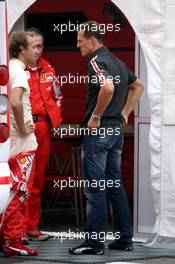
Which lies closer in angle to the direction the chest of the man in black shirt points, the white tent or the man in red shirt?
the man in red shirt

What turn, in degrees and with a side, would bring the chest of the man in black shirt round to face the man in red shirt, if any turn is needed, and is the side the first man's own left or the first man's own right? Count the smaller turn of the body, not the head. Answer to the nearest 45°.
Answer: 0° — they already face them
